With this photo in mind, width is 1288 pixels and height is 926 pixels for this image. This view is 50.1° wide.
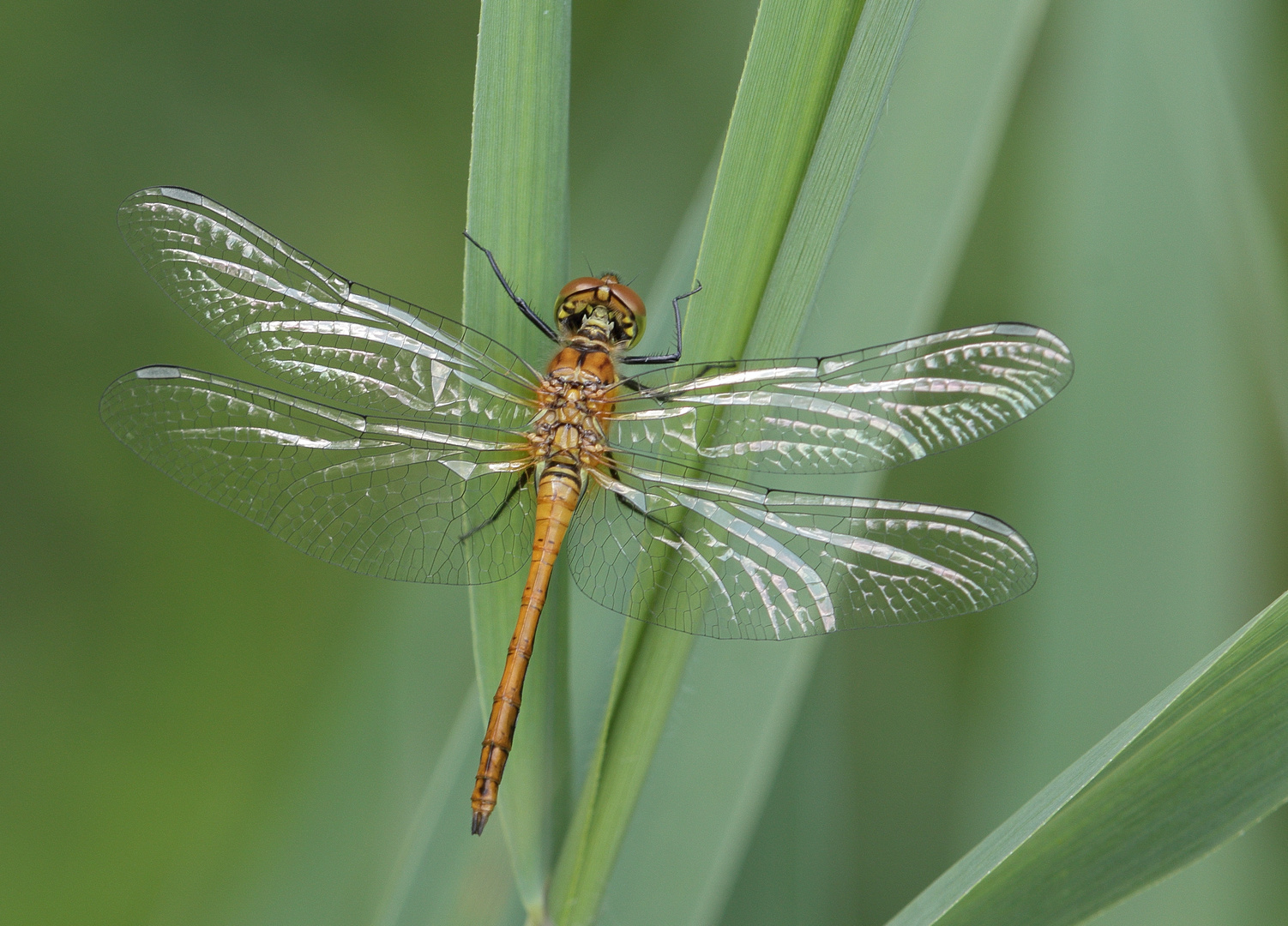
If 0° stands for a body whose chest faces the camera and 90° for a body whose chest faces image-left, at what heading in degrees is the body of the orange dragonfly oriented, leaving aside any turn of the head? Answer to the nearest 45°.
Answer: approximately 180°
